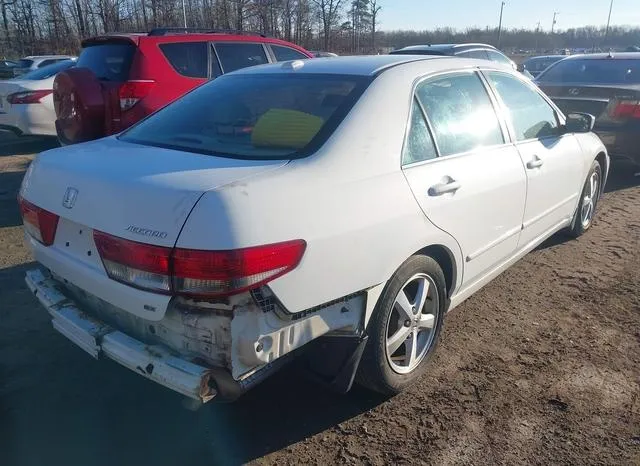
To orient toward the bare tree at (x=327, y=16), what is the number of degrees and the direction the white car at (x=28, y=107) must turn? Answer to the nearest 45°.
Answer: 0° — it already faces it

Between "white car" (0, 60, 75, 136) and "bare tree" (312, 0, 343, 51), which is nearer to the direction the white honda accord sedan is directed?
the bare tree

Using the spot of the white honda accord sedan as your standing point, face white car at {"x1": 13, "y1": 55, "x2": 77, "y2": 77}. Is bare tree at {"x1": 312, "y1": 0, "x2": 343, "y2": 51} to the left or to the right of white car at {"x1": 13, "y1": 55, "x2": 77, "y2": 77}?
right

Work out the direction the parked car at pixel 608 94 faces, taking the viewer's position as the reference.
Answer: facing away from the viewer and to the right of the viewer

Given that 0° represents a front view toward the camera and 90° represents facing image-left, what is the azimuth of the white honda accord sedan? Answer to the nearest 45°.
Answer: approximately 225°

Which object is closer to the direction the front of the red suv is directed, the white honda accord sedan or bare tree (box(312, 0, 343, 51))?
the bare tree

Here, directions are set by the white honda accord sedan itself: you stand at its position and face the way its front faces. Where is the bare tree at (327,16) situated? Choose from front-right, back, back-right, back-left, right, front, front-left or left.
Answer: front-left

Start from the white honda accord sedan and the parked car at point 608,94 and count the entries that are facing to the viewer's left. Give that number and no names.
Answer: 0

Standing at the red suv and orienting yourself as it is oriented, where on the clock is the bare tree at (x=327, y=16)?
The bare tree is roughly at 11 o'clock from the red suv.

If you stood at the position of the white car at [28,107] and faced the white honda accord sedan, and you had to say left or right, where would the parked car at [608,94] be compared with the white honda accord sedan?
left

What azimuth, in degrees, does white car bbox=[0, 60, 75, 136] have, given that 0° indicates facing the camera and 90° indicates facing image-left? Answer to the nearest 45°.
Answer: approximately 225°

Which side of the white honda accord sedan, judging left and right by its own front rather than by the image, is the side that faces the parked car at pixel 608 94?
front

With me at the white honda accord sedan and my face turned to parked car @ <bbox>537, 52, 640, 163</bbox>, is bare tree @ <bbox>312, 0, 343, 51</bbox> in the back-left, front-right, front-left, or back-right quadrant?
front-left

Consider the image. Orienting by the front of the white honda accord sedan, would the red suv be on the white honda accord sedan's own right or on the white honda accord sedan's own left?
on the white honda accord sedan's own left

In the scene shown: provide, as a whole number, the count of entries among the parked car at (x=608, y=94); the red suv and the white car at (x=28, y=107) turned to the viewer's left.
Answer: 0

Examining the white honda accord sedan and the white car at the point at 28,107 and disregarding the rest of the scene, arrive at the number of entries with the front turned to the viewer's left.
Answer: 0

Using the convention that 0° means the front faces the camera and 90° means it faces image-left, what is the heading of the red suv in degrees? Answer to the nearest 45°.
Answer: approximately 225°

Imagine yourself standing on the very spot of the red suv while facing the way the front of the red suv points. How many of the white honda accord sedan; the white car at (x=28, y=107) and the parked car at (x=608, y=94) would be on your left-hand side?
1

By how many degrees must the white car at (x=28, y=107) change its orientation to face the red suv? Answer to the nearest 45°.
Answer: approximately 135° to its right
